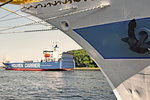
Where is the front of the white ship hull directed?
to the viewer's left
